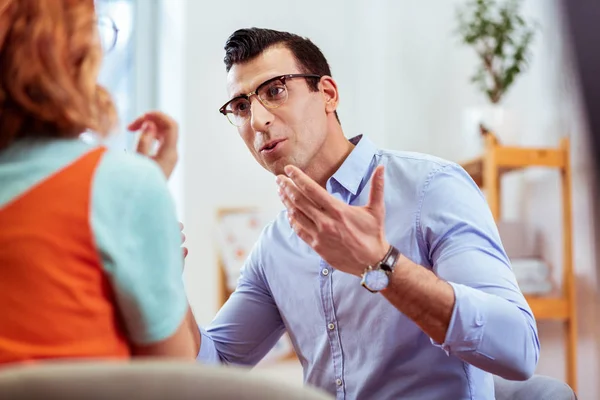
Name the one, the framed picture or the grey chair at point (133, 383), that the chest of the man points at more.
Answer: the grey chair

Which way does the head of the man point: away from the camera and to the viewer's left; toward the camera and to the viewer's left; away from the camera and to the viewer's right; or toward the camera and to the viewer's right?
toward the camera and to the viewer's left

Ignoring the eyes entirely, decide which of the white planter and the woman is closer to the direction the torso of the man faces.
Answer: the woman

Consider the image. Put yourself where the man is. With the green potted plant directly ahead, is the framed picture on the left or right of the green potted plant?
left

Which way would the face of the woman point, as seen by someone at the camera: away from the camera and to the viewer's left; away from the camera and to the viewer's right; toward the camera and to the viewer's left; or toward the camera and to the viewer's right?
away from the camera and to the viewer's right

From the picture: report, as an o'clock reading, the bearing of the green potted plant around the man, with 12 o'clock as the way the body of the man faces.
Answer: The green potted plant is roughly at 5 o'clock from the man.

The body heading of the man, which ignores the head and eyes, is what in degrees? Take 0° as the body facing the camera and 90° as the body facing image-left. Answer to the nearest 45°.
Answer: approximately 45°

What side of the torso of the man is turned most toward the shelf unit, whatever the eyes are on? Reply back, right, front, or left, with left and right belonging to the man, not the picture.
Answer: back

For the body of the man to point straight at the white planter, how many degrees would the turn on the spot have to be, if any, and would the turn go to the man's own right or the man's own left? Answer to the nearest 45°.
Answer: approximately 135° to the man's own right
